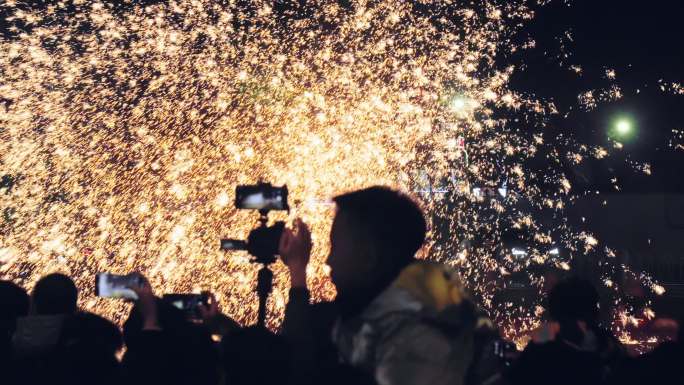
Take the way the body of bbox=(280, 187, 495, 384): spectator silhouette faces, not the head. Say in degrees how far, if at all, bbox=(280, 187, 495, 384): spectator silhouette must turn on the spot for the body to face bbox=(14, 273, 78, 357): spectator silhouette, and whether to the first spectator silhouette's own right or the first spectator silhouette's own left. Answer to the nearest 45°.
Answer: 0° — they already face them

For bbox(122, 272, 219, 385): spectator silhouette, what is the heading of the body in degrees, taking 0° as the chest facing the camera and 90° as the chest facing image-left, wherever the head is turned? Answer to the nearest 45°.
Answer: approximately 180°

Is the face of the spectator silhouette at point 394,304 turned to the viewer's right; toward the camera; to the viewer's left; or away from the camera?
to the viewer's left

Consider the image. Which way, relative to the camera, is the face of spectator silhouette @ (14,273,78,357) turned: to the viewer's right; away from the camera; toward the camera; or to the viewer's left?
away from the camera

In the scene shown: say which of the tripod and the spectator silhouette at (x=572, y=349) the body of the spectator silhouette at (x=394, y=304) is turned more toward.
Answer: the tripod

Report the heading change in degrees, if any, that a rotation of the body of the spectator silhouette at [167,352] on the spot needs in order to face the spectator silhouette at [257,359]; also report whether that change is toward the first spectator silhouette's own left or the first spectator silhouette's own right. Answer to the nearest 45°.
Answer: approximately 135° to the first spectator silhouette's own right

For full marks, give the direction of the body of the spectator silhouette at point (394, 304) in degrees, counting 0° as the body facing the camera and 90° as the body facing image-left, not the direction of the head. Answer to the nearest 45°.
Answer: approximately 135°

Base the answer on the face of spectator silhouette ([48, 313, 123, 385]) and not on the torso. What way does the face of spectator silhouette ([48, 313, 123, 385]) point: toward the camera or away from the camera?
away from the camera

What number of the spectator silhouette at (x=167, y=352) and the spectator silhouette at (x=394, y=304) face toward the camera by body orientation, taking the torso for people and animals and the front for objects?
0

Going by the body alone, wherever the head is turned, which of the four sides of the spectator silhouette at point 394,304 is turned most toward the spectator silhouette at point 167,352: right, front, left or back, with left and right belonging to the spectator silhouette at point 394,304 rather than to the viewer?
front

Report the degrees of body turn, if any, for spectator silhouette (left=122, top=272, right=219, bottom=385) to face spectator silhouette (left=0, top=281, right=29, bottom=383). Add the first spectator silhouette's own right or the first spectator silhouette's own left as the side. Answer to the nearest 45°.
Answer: approximately 45° to the first spectator silhouette's own left

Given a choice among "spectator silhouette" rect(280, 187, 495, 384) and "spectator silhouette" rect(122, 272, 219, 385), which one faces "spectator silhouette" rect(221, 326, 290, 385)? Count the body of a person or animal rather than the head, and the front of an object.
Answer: "spectator silhouette" rect(280, 187, 495, 384)
